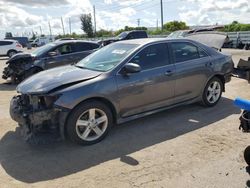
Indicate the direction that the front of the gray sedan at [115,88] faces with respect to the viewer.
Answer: facing the viewer and to the left of the viewer

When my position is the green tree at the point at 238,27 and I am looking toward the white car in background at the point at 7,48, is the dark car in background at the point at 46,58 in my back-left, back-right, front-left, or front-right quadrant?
front-left

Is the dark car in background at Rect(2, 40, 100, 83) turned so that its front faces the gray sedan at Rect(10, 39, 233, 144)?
no

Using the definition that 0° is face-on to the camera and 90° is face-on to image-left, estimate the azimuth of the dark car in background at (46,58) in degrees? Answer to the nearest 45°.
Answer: approximately 45°

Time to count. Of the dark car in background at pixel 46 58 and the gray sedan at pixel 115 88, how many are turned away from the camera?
0

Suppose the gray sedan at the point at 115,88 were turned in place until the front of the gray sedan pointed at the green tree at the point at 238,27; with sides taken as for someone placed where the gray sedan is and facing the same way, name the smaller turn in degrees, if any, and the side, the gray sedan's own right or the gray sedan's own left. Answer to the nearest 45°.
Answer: approximately 180°

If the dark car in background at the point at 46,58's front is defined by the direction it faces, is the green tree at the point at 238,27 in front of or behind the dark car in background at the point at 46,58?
behind

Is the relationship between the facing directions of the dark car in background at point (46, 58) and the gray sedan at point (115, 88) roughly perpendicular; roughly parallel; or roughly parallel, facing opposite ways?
roughly parallel

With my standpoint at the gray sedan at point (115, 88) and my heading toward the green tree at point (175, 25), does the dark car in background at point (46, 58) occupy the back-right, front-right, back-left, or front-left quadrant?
front-left

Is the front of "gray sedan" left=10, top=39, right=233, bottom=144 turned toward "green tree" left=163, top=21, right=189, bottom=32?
no

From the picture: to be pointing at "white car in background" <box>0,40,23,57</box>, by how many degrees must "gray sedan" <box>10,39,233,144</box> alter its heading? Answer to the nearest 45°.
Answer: approximately 90° to its right

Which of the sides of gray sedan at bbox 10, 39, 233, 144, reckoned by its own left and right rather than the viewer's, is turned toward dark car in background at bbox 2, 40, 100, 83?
right
